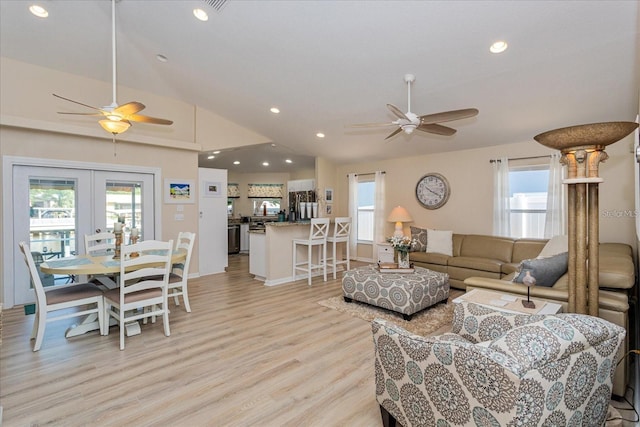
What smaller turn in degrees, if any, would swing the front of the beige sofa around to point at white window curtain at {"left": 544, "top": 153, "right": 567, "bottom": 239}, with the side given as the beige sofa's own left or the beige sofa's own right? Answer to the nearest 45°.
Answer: approximately 180°

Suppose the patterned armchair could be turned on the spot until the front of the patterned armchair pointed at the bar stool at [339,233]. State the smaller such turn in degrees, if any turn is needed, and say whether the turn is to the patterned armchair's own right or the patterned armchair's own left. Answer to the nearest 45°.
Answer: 0° — it already faces it

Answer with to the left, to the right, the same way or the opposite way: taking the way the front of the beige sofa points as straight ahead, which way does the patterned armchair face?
to the right

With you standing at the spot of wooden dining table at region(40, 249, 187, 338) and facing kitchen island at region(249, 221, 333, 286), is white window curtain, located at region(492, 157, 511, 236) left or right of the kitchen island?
right

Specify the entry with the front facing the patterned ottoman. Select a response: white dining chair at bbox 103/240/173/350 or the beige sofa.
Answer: the beige sofa

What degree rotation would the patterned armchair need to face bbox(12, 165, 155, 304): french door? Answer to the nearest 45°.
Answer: approximately 45° to its left

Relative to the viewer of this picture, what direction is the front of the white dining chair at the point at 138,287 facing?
facing away from the viewer and to the left of the viewer

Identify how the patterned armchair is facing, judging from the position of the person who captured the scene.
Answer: facing away from the viewer and to the left of the viewer
